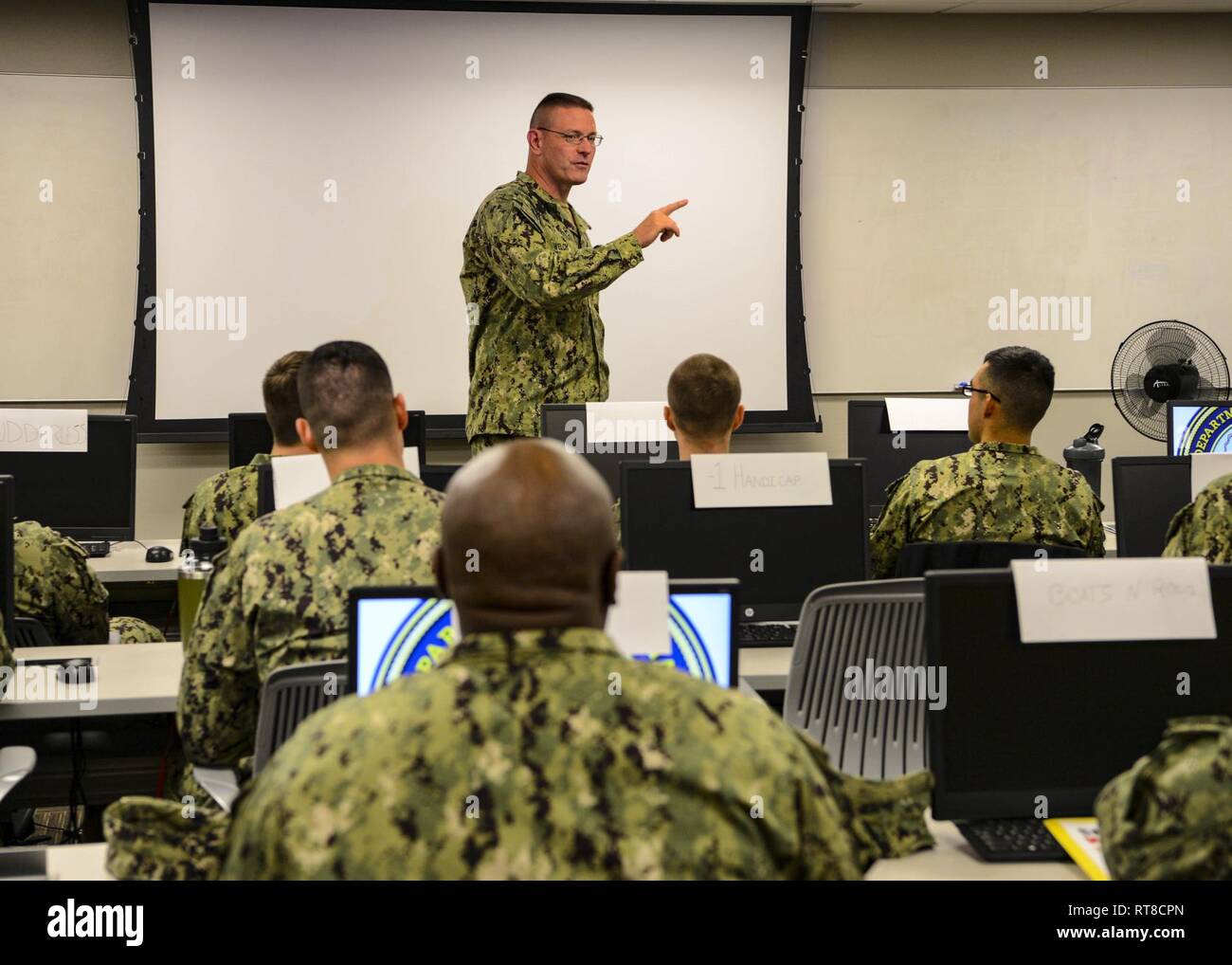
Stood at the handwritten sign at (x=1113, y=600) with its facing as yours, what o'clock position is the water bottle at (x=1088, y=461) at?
The water bottle is roughly at 6 o'clock from the handwritten sign.

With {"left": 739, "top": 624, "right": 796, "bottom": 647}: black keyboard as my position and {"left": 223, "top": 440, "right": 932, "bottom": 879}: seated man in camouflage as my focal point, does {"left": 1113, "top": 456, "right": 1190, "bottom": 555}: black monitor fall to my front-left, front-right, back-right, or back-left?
back-left

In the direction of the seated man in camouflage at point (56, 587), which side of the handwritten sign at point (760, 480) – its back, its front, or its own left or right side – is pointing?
right

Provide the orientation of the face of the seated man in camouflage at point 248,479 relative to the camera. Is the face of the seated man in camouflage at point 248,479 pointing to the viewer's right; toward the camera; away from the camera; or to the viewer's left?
away from the camera

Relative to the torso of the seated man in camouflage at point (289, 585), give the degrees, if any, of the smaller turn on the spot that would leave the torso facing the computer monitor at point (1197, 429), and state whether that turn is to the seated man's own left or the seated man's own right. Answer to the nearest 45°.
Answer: approximately 45° to the seated man's own right

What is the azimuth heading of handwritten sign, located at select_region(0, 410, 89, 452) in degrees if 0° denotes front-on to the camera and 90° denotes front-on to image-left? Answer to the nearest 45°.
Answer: approximately 0°

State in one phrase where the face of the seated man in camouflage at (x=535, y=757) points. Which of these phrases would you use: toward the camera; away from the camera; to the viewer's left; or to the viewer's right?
away from the camera

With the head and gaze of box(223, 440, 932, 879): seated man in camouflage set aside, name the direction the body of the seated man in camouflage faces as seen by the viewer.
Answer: away from the camera

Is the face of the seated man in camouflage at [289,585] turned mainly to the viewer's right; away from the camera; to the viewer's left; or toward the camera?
away from the camera
